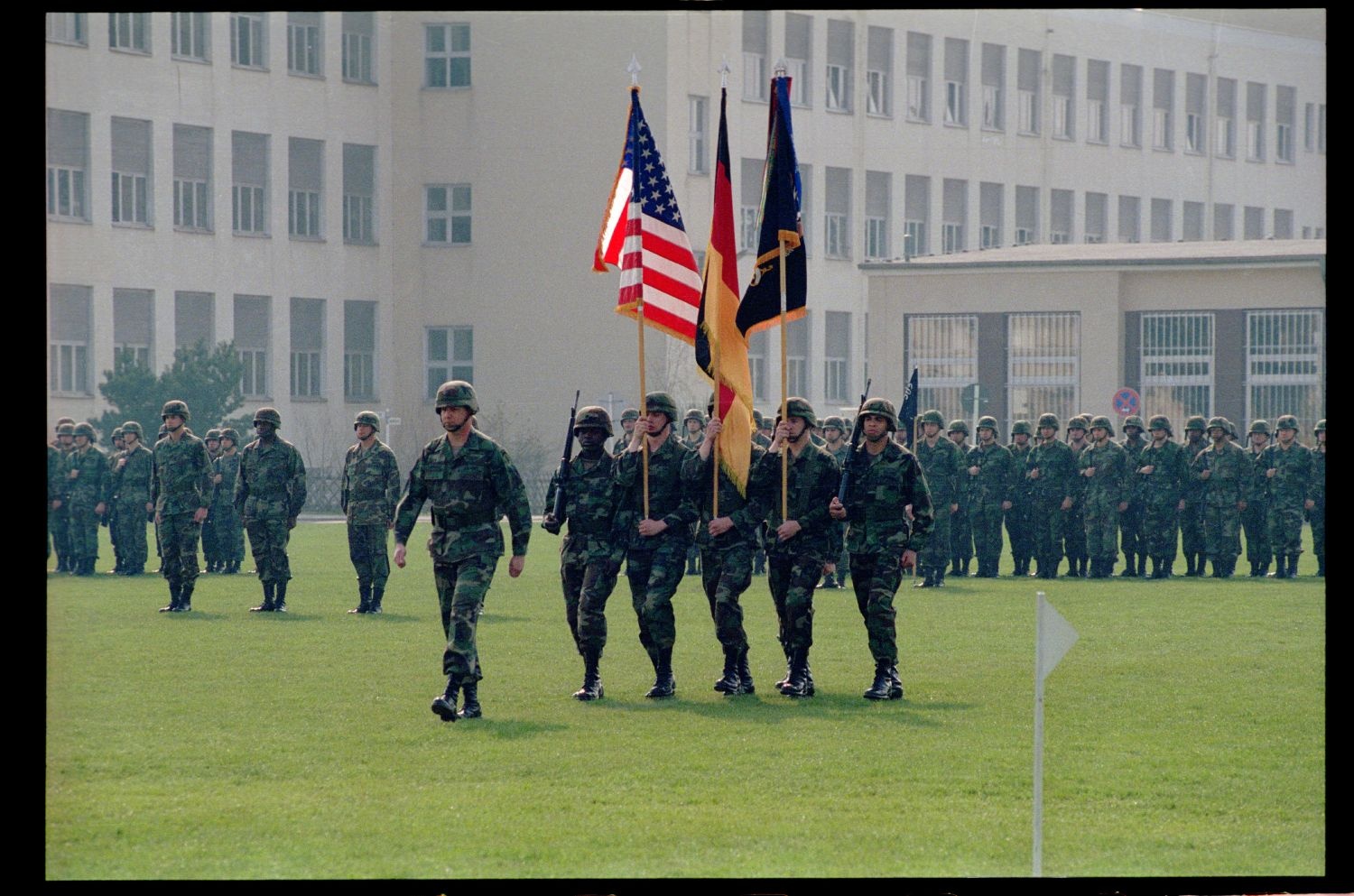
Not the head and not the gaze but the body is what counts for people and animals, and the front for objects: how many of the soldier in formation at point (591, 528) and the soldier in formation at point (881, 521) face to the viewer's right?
0

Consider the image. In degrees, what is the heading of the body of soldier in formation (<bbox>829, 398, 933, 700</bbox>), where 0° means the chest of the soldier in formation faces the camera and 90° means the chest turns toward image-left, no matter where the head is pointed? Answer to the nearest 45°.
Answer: approximately 45°

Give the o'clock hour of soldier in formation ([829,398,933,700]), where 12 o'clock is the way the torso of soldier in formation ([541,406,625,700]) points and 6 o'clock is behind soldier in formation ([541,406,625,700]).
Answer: soldier in formation ([829,398,933,700]) is roughly at 9 o'clock from soldier in formation ([541,406,625,700]).

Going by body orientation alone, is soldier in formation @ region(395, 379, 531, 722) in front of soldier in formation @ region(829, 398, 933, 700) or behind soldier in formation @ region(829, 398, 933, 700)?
in front

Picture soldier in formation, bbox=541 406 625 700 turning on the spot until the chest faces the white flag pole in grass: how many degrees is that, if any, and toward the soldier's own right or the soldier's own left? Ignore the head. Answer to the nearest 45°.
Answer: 0° — they already face it

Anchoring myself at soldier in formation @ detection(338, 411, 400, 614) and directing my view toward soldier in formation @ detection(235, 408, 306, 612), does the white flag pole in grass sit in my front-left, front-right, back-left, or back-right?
back-left

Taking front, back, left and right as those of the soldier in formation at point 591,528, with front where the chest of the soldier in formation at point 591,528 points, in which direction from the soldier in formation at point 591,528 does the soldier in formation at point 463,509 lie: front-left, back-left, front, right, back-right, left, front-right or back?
front-right

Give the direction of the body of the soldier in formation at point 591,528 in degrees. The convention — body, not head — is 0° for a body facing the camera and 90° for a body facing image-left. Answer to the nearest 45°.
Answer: approximately 0°

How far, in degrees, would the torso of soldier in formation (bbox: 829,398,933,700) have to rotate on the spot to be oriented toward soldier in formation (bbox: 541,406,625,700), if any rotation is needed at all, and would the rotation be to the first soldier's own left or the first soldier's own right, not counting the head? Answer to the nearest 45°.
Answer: approximately 45° to the first soldier's own right
